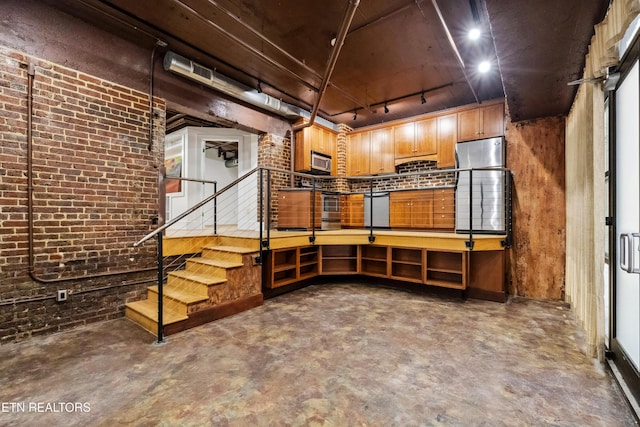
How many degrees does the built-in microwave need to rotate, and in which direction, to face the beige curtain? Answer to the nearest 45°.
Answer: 0° — it already faces it

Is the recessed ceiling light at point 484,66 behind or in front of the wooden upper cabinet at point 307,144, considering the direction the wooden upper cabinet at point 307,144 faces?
in front

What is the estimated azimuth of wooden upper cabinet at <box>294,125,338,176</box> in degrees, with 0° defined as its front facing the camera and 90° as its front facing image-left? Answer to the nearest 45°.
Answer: approximately 315°

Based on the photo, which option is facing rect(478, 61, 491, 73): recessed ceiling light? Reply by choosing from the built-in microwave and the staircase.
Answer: the built-in microwave

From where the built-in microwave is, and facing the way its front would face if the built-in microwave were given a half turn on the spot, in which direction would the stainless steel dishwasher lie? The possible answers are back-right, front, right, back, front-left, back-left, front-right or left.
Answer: back-right

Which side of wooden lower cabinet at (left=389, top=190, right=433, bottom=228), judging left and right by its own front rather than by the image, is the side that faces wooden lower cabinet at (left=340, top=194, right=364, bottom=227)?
right

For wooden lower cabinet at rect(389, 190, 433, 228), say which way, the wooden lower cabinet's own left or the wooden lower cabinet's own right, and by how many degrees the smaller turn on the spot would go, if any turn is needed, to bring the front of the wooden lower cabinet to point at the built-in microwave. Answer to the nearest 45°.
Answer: approximately 90° to the wooden lower cabinet's own right

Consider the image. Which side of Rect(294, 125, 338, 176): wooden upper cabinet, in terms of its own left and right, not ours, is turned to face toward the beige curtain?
front

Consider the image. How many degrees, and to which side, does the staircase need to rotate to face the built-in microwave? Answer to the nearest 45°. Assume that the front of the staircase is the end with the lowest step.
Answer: approximately 180°

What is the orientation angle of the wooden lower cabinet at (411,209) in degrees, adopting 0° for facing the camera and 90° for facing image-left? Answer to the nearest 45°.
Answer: approximately 0°

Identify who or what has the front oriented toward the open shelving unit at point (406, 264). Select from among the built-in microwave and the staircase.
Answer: the built-in microwave
